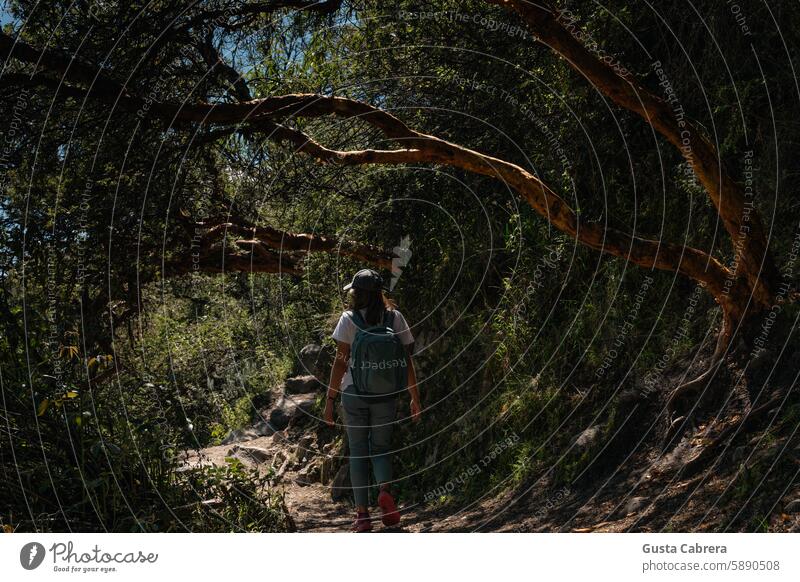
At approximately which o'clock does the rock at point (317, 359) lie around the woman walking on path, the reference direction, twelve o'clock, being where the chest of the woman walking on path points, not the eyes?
The rock is roughly at 12 o'clock from the woman walking on path.

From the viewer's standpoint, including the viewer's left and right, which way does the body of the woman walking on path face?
facing away from the viewer

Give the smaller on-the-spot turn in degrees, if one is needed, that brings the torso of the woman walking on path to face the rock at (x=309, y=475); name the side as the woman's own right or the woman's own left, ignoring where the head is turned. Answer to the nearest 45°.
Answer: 0° — they already face it

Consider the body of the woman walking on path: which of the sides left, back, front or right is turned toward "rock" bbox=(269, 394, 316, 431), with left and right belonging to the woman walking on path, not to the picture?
front

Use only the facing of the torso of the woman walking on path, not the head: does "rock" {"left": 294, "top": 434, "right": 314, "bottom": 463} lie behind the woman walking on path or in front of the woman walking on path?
in front

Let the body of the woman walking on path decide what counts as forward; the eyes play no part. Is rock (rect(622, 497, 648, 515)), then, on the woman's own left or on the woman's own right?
on the woman's own right

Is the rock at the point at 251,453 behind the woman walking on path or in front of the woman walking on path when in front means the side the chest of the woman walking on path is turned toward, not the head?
in front

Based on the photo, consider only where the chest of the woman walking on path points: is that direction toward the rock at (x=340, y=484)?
yes

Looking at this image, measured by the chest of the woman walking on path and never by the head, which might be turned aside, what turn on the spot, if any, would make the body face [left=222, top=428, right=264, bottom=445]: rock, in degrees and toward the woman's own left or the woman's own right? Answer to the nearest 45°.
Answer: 0° — they already face it

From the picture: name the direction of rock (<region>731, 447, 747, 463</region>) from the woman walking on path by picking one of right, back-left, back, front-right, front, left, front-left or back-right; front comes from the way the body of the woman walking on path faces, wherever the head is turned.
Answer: right

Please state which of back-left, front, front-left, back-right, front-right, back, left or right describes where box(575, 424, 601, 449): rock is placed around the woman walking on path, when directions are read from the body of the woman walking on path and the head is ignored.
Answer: front-right
